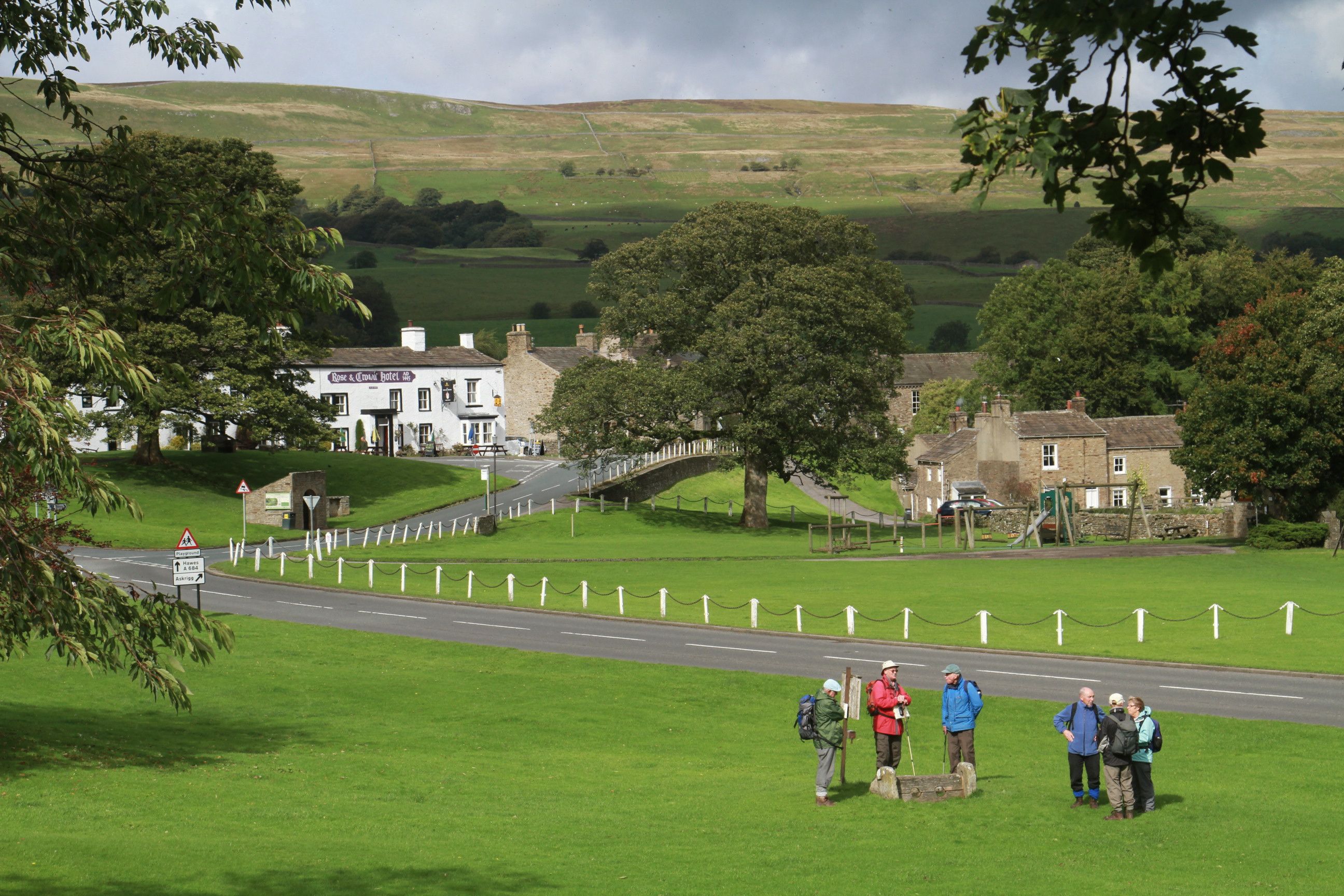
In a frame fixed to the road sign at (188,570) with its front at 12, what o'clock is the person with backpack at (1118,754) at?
The person with backpack is roughly at 11 o'clock from the road sign.

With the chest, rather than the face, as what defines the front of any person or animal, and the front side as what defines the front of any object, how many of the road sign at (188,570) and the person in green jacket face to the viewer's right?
1

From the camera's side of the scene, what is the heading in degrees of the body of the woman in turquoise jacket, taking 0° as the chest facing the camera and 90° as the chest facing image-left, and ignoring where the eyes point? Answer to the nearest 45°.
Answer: approximately 90°

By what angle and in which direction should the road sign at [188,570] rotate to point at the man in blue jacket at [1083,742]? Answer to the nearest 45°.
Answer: approximately 45° to its left

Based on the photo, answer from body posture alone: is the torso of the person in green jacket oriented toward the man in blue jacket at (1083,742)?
yes

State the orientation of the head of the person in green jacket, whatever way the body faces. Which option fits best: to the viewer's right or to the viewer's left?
to the viewer's right

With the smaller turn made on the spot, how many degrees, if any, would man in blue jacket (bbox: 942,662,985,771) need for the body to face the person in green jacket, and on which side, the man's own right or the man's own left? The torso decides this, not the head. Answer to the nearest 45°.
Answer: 0° — they already face them

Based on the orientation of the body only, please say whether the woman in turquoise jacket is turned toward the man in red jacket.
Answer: yes

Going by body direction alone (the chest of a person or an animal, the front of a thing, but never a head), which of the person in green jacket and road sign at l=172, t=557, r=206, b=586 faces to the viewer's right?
the person in green jacket
